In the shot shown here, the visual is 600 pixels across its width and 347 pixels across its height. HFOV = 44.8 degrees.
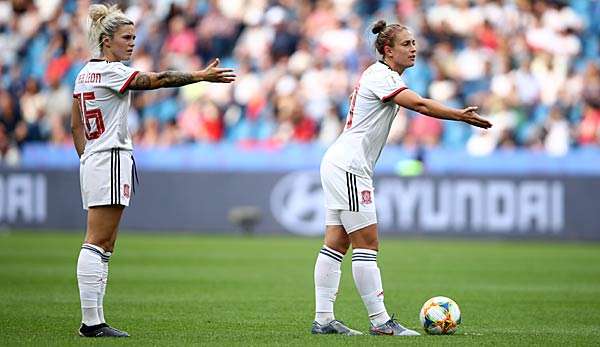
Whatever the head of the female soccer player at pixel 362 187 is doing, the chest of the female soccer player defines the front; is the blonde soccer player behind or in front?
behind
